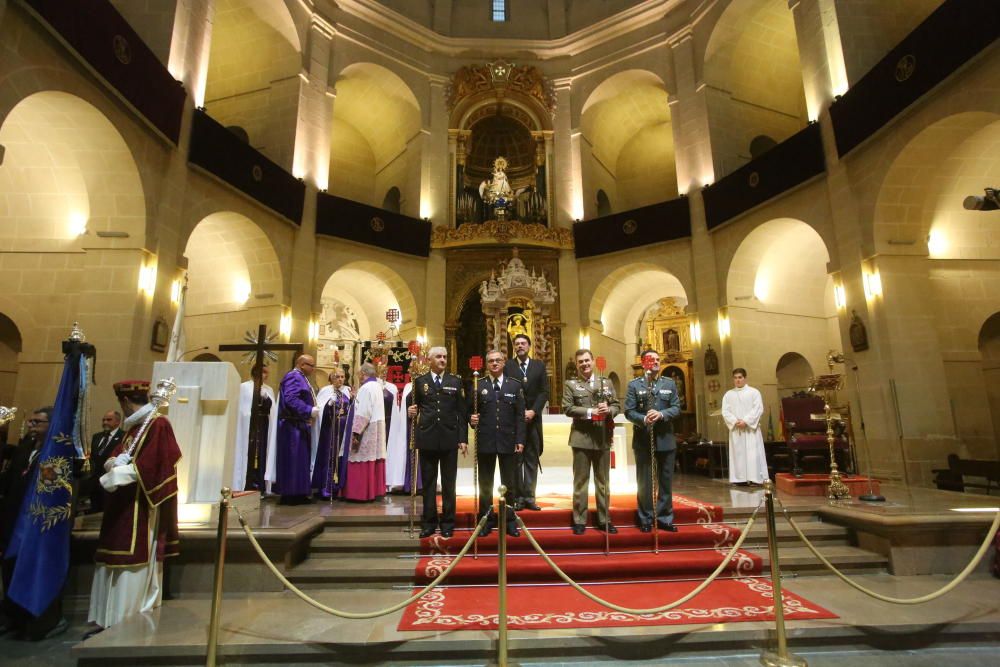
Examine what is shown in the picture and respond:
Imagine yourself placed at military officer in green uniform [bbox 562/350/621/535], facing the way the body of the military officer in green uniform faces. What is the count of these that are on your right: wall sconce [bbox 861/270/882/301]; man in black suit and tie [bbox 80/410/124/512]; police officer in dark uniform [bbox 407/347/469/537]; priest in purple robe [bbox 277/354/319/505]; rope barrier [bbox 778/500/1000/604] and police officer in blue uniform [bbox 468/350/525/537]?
4

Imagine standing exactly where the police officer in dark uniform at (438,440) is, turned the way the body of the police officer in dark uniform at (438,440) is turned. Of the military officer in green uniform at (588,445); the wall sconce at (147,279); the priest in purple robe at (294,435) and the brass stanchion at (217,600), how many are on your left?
1

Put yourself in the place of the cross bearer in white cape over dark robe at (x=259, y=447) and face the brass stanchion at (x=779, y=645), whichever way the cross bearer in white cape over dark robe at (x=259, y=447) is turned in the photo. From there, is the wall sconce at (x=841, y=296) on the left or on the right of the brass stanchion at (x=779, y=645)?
left

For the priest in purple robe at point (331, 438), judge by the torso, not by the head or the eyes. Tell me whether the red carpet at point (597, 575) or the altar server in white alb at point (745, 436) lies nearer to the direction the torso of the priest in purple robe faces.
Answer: the red carpet

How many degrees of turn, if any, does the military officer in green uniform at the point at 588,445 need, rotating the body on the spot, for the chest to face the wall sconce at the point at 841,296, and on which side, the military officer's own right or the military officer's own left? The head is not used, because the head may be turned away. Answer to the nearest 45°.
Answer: approximately 135° to the military officer's own left

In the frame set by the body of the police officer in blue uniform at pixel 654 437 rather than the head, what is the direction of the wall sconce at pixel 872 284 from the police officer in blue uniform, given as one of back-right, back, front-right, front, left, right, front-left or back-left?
back-left

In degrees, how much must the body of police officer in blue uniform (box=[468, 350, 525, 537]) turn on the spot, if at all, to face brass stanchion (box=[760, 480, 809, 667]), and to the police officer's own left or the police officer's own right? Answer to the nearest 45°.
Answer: approximately 45° to the police officer's own left

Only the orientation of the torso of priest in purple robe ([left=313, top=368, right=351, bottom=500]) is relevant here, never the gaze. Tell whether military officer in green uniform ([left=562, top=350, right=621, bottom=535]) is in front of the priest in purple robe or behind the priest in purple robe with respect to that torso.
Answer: in front

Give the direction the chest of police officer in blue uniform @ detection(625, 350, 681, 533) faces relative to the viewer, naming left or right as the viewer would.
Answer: facing the viewer

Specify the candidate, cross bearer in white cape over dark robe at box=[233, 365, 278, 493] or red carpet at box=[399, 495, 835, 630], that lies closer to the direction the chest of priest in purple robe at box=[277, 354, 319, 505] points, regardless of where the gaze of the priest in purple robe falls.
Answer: the red carpet

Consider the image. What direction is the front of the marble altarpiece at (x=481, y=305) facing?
toward the camera

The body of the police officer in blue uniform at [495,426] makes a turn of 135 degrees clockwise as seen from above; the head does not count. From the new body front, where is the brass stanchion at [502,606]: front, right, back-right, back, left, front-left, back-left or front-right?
back-left
